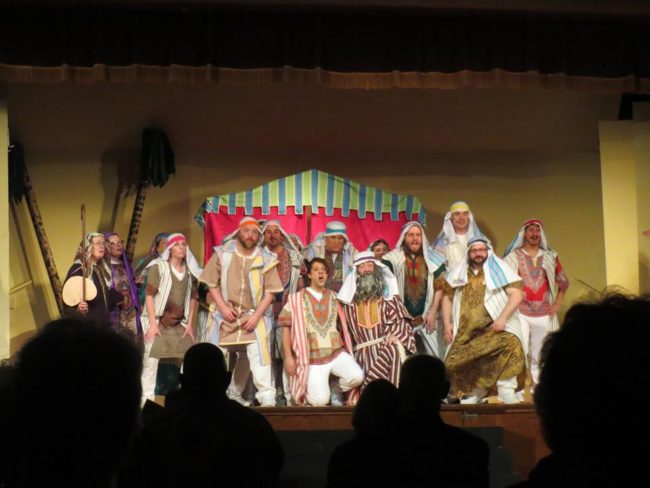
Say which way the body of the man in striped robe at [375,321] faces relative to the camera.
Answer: toward the camera

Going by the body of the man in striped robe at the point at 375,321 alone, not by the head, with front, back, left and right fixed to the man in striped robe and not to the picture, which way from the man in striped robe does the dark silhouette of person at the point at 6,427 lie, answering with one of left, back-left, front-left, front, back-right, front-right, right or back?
front

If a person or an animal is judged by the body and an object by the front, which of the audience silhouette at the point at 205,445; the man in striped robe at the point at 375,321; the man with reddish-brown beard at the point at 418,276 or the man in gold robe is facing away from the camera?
the audience silhouette

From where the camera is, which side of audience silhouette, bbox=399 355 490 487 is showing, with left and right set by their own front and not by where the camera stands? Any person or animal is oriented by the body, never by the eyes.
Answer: back

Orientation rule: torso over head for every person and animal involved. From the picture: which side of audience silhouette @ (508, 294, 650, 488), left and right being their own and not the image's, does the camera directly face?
back

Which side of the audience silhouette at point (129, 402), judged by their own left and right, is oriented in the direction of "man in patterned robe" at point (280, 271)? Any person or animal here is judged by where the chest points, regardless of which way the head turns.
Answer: front

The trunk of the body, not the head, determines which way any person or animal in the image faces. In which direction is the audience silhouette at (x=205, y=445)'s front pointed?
away from the camera

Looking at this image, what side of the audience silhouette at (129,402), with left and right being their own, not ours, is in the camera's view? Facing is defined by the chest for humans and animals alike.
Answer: back

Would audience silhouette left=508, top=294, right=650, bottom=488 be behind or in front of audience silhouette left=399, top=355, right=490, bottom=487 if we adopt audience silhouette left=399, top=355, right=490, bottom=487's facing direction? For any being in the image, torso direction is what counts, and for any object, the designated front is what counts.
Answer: behind

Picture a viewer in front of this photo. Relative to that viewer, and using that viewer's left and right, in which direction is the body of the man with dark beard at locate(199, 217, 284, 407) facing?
facing the viewer

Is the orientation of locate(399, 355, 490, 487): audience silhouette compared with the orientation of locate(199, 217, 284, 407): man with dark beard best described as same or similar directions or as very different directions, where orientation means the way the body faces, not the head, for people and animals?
very different directions

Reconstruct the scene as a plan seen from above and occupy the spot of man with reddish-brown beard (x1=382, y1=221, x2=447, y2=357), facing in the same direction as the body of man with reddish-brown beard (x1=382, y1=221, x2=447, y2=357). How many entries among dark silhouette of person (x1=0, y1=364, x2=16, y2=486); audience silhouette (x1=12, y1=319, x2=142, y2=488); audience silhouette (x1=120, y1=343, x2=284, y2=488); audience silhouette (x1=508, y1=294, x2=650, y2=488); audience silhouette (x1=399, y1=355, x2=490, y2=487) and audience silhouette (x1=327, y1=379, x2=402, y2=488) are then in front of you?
6

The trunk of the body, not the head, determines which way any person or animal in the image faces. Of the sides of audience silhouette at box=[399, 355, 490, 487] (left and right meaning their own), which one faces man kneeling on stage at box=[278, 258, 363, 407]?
front

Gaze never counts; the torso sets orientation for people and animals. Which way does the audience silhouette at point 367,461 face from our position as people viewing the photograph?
facing away from the viewer

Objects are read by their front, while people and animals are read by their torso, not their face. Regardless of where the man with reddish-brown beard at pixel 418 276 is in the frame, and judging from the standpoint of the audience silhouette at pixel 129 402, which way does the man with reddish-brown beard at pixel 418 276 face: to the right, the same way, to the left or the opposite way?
the opposite way

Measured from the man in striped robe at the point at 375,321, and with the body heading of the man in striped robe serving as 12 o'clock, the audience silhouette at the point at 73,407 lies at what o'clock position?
The audience silhouette is roughly at 12 o'clock from the man in striped robe.

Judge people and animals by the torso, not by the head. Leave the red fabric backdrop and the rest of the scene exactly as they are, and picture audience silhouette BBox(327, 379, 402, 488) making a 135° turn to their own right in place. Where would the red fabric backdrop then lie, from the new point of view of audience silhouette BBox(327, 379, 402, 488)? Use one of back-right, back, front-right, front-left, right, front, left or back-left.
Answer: back-left

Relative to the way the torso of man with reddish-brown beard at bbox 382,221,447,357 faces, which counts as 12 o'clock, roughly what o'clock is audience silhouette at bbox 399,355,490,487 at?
The audience silhouette is roughly at 12 o'clock from the man with reddish-brown beard.

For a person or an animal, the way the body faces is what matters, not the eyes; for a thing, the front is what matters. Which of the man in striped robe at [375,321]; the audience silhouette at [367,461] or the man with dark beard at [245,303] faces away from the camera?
the audience silhouette

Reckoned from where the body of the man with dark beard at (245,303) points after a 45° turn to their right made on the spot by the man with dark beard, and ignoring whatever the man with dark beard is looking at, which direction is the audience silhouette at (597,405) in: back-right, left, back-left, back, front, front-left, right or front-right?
front-left

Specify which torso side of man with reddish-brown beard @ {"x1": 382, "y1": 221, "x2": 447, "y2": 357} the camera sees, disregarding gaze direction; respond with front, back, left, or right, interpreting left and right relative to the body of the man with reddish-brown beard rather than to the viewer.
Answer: front
